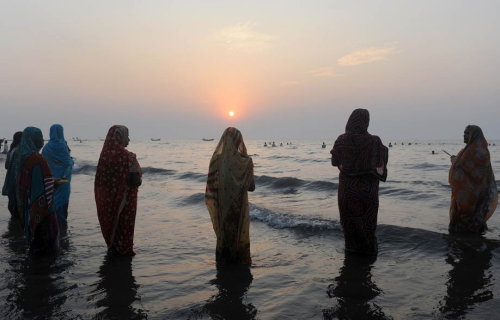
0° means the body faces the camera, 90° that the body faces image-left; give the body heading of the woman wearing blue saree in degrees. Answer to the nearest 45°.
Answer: approximately 180°

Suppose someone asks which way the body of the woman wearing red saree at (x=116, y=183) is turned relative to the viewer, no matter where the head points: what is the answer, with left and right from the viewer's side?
facing away from the viewer and to the right of the viewer

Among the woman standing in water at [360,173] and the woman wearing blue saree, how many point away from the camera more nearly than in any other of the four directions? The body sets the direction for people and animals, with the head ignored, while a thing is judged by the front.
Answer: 2

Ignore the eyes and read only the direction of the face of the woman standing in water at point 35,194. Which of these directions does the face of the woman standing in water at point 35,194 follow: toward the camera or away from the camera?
away from the camera

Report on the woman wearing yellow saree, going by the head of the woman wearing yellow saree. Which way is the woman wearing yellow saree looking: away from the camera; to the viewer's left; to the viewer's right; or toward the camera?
away from the camera

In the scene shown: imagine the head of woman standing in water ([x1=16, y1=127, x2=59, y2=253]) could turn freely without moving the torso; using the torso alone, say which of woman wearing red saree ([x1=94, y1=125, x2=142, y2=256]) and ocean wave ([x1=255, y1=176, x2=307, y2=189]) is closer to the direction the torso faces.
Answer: the ocean wave

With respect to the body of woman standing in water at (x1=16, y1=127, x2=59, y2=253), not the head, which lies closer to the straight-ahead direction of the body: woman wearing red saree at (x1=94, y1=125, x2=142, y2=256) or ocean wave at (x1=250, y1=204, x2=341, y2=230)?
the ocean wave

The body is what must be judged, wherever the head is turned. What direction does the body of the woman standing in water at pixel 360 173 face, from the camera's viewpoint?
away from the camera

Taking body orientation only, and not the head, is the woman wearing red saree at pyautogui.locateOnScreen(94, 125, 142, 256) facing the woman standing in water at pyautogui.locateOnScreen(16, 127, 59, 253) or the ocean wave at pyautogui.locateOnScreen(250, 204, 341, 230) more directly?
the ocean wave

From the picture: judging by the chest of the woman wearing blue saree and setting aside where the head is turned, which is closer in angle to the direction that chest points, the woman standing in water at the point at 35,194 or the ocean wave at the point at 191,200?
the ocean wave

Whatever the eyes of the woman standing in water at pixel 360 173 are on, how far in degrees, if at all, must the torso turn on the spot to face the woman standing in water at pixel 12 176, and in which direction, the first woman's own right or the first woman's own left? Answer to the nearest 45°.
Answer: approximately 90° to the first woman's own left
